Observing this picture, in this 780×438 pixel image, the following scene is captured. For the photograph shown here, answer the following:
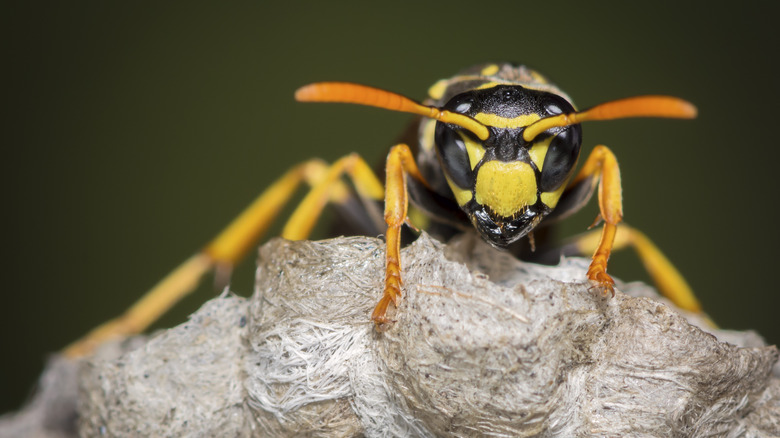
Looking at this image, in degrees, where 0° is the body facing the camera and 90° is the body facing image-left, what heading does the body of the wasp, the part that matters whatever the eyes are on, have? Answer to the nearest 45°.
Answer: approximately 0°
